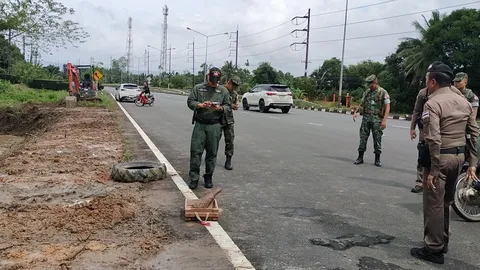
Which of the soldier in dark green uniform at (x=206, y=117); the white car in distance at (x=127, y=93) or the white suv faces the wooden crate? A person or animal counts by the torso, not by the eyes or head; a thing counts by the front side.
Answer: the soldier in dark green uniform

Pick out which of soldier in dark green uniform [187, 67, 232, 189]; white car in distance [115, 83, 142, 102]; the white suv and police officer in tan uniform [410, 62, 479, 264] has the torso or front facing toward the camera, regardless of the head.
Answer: the soldier in dark green uniform

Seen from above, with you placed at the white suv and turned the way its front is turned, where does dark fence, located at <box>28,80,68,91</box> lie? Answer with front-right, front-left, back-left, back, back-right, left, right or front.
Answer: front

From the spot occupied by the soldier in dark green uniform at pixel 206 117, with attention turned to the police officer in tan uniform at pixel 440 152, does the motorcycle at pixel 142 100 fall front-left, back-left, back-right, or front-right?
back-left

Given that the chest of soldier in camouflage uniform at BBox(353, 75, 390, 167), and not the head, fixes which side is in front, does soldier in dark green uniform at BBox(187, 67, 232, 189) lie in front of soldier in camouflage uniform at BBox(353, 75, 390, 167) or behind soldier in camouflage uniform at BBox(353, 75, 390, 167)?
in front

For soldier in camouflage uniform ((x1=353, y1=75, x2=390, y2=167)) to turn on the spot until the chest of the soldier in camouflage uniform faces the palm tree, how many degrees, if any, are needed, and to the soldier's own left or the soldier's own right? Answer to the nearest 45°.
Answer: approximately 135° to the soldier's own right

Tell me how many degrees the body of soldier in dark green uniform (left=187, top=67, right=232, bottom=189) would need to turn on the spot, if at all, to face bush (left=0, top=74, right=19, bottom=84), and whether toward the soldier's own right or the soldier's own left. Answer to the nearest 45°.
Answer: approximately 135° to the soldier's own right

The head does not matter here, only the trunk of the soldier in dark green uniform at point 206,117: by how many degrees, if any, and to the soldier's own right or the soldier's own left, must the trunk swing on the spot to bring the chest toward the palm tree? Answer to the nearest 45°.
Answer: approximately 135° to the soldier's own left

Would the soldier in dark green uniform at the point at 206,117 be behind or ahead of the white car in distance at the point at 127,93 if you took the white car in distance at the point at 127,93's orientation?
behind

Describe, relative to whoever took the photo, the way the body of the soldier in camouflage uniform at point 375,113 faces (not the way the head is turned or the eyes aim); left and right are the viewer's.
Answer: facing the viewer and to the left of the viewer

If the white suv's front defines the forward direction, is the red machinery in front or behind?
in front

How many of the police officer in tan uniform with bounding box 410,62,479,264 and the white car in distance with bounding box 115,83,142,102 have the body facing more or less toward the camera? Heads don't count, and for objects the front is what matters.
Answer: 0

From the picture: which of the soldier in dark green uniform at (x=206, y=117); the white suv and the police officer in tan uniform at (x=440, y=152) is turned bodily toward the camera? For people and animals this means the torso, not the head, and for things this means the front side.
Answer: the soldier in dark green uniform

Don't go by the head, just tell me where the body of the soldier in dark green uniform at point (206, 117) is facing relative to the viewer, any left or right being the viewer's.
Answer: facing the viewer
